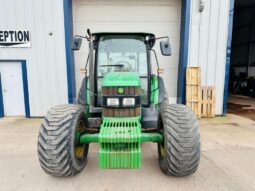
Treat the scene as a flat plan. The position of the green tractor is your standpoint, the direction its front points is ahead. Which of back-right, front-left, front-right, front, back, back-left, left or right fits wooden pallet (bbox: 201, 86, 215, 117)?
back-left

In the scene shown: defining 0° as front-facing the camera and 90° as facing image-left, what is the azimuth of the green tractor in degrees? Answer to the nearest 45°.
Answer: approximately 0°

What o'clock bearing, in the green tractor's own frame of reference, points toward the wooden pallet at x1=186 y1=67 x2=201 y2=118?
The wooden pallet is roughly at 7 o'clock from the green tractor.
